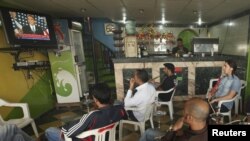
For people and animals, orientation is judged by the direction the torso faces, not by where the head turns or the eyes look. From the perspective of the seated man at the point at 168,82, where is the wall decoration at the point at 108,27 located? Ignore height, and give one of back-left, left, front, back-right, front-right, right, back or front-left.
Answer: front-right

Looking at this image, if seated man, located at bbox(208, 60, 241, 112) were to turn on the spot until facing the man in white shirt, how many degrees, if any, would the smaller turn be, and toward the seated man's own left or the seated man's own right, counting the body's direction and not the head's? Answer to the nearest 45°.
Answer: approximately 45° to the seated man's own left

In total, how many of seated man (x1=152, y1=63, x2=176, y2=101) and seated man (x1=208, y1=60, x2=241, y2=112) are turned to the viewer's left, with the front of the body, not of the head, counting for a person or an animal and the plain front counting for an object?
2

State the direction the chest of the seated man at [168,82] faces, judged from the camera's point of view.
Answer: to the viewer's left

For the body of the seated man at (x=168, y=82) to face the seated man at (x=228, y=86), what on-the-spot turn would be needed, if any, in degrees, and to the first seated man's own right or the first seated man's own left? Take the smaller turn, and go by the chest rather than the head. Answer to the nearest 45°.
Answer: approximately 180°

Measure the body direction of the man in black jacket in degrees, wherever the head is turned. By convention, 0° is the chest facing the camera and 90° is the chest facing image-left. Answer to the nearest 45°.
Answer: approximately 135°

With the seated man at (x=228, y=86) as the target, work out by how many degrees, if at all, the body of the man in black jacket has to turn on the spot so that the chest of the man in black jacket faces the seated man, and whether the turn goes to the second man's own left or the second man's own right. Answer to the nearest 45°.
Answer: approximately 135° to the second man's own right

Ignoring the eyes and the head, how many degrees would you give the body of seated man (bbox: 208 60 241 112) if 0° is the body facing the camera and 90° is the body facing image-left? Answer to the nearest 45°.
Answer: approximately 90°

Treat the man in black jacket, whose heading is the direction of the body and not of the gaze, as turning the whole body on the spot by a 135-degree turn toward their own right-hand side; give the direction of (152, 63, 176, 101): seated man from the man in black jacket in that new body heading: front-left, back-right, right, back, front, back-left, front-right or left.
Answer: front-left

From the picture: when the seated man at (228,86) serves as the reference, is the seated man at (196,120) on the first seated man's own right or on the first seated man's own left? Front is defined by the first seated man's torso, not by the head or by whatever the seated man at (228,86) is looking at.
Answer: on the first seated man's own left

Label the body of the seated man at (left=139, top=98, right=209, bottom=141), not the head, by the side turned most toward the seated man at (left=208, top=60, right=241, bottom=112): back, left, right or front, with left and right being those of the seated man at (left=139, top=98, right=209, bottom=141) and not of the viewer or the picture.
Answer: right

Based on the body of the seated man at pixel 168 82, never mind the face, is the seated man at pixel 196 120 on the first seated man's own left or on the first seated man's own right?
on the first seated man's own left

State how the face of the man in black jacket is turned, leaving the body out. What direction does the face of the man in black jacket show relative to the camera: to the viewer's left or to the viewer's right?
to the viewer's left

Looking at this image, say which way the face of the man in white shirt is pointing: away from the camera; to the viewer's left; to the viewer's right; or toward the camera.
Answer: to the viewer's left
